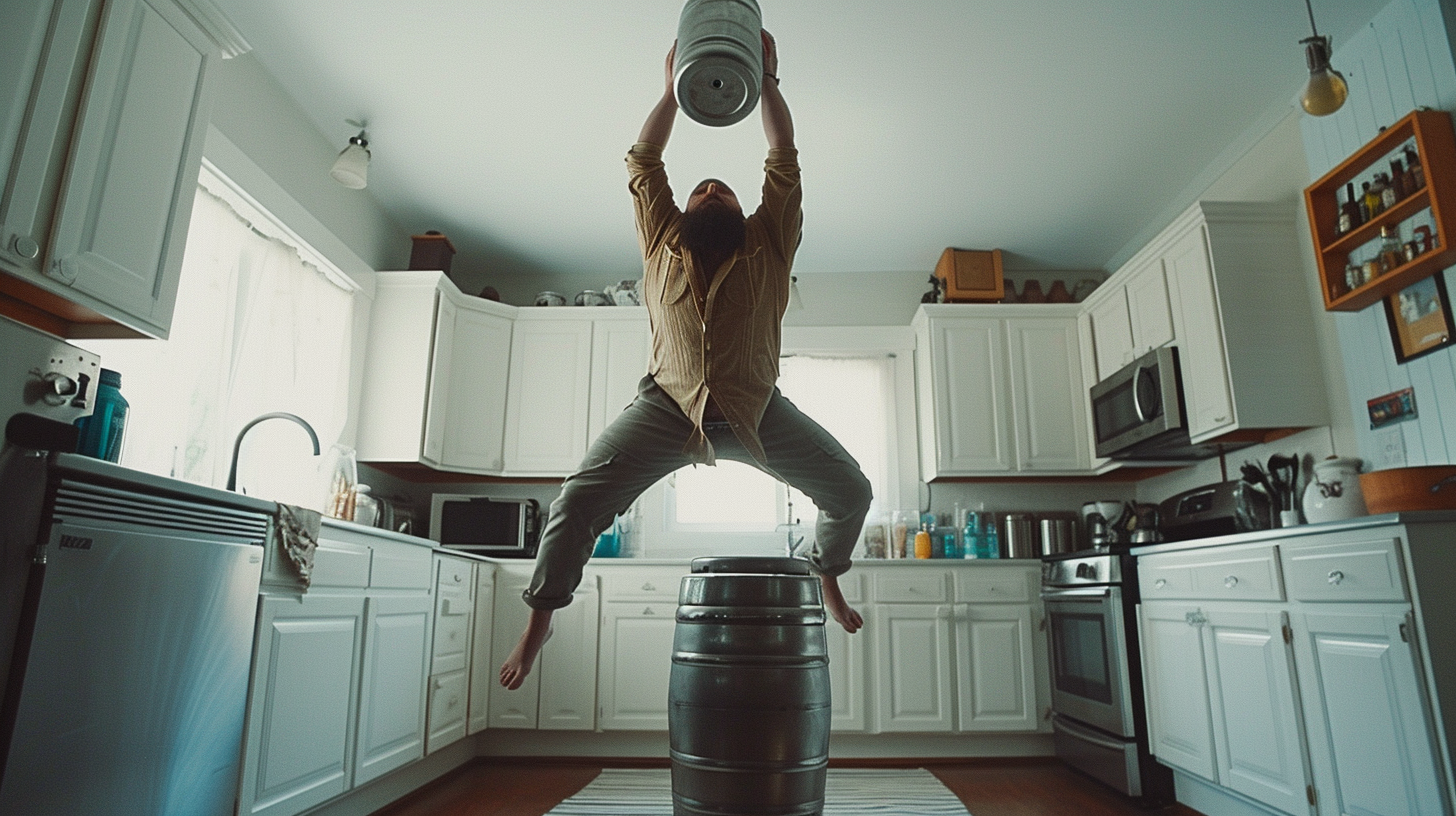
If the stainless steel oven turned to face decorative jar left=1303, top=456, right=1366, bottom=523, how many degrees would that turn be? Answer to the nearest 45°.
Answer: approximately 90° to its left

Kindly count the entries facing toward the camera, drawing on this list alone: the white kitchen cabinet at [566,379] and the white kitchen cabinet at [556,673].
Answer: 2

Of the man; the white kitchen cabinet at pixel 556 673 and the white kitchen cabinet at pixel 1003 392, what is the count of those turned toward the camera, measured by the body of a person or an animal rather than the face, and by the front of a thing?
3

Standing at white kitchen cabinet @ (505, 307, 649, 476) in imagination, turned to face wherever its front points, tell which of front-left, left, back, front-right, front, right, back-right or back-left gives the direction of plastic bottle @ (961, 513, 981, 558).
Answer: left

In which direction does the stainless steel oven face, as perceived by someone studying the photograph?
facing the viewer and to the left of the viewer

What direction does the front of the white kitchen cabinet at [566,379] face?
toward the camera

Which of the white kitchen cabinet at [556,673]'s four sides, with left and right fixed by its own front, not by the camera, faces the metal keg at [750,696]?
front

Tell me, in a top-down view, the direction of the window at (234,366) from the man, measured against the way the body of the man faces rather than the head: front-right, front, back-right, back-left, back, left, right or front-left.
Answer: back-right

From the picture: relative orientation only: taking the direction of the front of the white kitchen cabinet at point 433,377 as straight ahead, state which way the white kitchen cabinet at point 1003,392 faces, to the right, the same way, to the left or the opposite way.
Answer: to the right

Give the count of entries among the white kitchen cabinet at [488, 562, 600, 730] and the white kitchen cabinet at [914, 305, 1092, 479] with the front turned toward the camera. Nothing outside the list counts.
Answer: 2

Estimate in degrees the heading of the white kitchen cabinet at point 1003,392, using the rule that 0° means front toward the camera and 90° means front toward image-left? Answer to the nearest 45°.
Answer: approximately 0°

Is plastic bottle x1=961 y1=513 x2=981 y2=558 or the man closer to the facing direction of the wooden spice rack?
the man

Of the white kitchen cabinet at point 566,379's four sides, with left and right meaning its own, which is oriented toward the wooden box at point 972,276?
left
